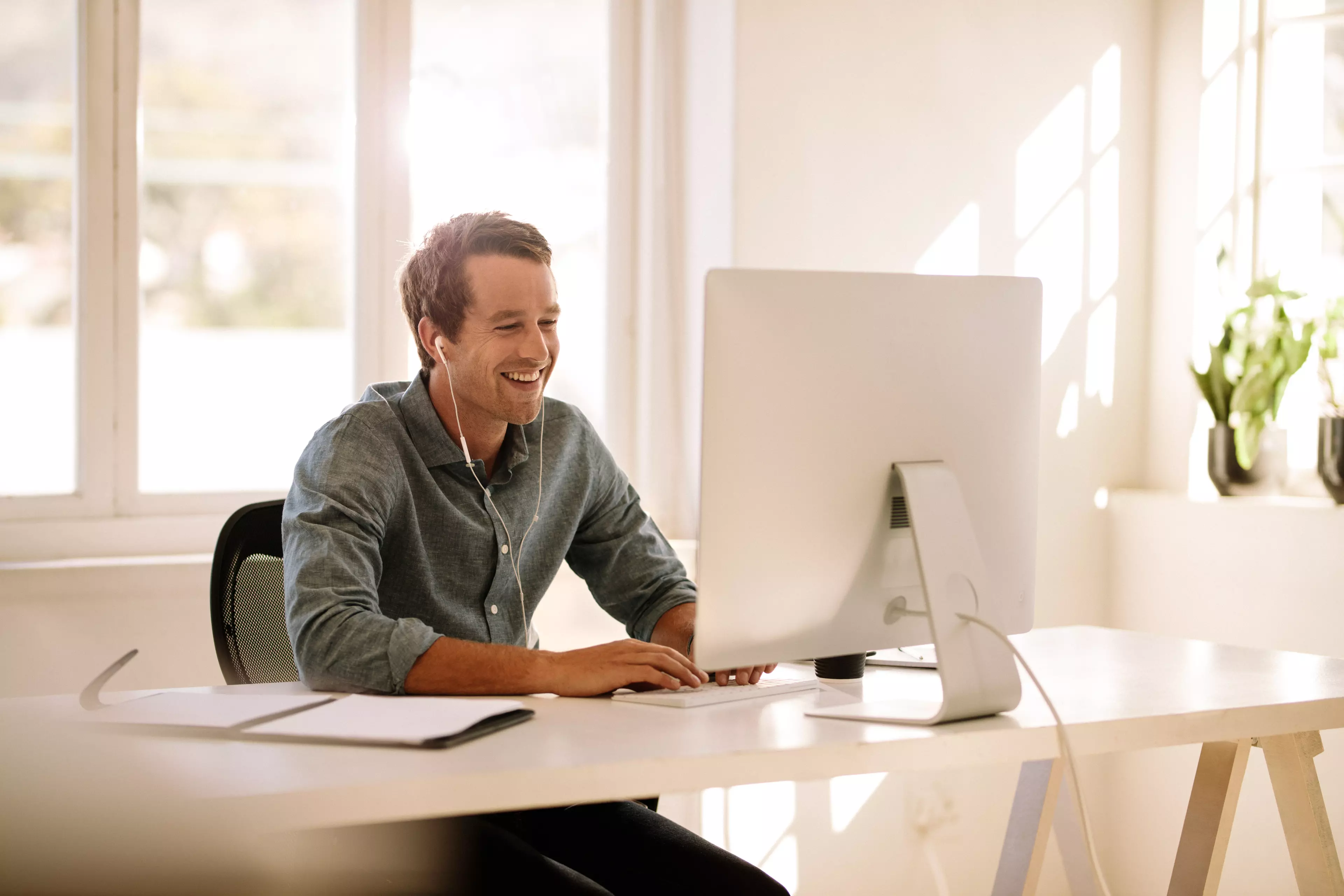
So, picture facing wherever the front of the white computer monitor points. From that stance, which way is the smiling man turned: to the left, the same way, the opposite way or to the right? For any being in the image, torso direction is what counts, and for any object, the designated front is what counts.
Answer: the opposite way

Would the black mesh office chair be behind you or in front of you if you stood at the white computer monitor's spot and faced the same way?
in front

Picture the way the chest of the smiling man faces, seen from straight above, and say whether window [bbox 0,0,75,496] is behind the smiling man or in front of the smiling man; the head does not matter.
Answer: behind

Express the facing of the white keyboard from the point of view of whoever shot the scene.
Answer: facing away from the viewer and to the left of the viewer

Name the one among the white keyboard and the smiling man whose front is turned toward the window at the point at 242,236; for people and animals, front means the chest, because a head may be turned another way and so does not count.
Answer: the white keyboard

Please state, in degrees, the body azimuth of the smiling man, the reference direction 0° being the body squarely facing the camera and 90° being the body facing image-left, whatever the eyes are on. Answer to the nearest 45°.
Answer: approximately 315°

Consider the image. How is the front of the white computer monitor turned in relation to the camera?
facing away from the viewer and to the left of the viewer

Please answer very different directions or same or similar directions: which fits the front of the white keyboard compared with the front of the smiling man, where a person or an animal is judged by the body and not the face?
very different directions

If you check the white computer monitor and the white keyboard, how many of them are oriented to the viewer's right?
0
